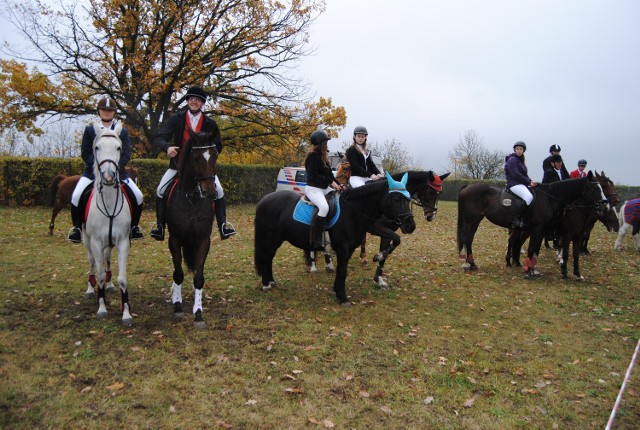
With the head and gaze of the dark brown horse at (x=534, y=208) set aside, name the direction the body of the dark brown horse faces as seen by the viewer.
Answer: to the viewer's right

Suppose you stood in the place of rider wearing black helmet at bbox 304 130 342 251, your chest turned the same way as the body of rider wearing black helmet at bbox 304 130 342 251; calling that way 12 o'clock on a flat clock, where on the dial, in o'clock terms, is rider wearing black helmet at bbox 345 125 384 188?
rider wearing black helmet at bbox 345 125 384 188 is roughly at 10 o'clock from rider wearing black helmet at bbox 304 130 342 251.

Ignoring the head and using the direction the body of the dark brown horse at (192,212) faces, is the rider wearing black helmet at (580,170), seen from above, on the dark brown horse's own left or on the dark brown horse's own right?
on the dark brown horse's own left

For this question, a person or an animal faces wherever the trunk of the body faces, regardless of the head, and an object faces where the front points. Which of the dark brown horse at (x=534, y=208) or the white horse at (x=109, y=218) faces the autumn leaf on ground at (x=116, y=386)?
the white horse

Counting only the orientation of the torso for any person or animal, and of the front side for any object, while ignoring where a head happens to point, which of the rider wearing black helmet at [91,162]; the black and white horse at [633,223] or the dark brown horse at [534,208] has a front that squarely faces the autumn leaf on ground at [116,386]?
the rider wearing black helmet

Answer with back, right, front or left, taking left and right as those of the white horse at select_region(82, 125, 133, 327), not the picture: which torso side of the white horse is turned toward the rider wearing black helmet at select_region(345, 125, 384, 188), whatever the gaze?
left

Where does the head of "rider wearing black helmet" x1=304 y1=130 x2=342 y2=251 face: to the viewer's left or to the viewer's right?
to the viewer's right

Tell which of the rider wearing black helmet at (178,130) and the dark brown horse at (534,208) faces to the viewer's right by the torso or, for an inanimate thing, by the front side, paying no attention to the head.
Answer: the dark brown horse

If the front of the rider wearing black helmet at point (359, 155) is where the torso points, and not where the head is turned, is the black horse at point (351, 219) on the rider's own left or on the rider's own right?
on the rider's own right
